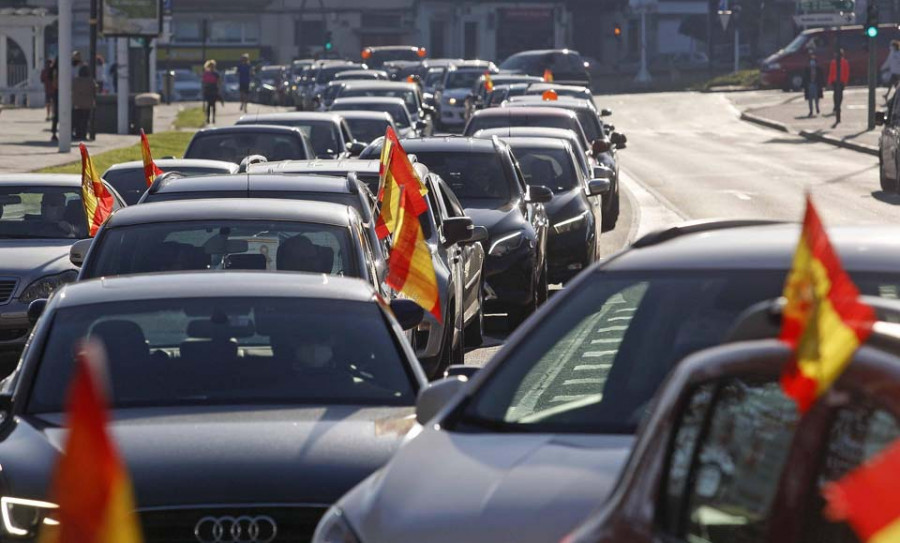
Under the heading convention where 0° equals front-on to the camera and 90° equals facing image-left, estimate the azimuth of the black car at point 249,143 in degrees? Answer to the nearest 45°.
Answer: approximately 0°

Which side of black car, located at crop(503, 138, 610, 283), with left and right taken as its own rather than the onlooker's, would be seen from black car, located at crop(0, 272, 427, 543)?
front

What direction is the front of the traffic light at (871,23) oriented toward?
toward the camera

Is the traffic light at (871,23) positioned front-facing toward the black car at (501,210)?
yes

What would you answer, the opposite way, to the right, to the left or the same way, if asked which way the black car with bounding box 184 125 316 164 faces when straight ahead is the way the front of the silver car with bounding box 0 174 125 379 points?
the same way

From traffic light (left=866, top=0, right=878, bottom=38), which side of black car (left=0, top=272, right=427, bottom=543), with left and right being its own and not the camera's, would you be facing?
back

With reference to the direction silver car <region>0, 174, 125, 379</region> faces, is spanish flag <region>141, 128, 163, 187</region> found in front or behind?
behind

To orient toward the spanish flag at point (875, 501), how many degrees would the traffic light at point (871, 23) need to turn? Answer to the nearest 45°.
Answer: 0° — it already faces it

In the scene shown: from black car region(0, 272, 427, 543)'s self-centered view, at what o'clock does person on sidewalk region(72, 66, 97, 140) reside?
The person on sidewalk is roughly at 6 o'clock from the black car.

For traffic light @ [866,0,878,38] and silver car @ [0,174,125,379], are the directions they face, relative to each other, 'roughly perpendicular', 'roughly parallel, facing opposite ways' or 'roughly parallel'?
roughly parallel

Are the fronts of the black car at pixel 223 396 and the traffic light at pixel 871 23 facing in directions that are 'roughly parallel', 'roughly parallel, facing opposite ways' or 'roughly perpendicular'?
roughly parallel

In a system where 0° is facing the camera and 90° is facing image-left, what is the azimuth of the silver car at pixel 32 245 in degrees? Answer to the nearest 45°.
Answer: approximately 0°

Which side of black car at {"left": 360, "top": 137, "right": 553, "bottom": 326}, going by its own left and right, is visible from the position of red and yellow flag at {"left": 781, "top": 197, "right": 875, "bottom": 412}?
front

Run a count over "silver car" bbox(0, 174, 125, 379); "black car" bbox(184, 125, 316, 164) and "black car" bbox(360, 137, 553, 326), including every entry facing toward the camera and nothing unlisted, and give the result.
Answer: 3

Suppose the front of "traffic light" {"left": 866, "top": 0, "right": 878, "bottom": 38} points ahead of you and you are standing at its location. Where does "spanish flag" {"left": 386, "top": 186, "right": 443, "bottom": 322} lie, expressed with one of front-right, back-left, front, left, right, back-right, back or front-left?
front

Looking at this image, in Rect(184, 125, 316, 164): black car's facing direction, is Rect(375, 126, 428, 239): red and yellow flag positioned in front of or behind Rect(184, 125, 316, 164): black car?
in front

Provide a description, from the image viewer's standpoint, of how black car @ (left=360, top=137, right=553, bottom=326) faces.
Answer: facing the viewer
